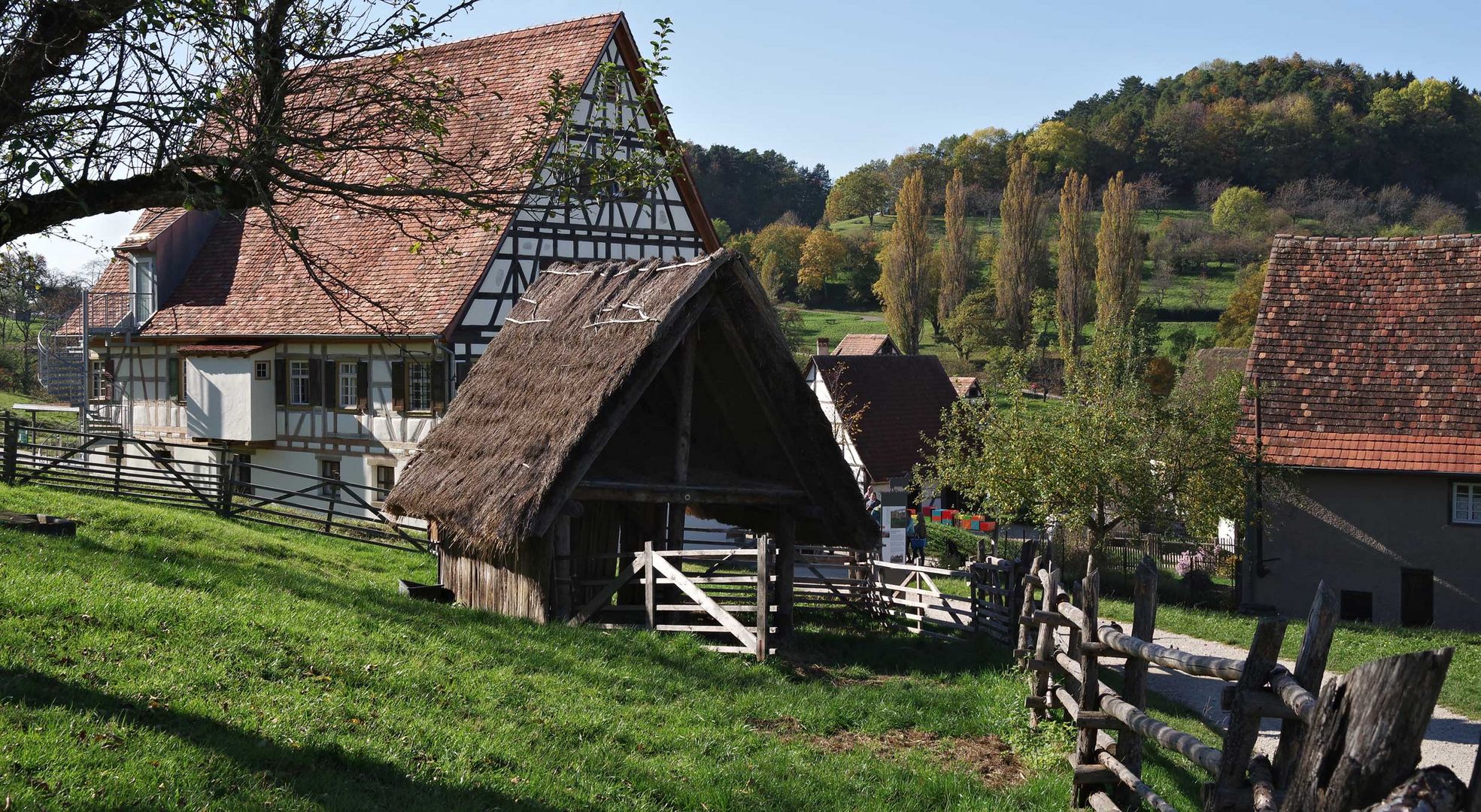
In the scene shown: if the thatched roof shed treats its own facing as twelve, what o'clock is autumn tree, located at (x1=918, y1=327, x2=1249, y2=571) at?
The autumn tree is roughly at 9 o'clock from the thatched roof shed.

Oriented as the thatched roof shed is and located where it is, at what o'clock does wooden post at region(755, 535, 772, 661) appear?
The wooden post is roughly at 12 o'clock from the thatched roof shed.

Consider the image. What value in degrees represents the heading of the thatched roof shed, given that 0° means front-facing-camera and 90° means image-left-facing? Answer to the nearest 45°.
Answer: approximately 315°

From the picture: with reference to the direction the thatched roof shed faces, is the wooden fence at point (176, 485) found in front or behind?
behind

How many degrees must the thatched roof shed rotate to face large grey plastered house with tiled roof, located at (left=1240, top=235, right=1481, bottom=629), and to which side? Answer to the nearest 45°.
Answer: approximately 90° to its left

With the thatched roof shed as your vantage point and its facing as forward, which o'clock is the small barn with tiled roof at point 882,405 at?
The small barn with tiled roof is roughly at 8 o'clock from the thatched roof shed.

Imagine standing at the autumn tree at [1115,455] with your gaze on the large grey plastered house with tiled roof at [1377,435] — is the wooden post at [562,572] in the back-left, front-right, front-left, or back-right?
back-right

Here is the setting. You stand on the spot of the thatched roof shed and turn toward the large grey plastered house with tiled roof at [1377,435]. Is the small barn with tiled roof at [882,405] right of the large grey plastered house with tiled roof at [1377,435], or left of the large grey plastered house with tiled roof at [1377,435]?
left

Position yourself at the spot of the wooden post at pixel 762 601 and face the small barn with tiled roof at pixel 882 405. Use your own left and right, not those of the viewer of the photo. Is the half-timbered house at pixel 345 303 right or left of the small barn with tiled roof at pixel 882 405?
left

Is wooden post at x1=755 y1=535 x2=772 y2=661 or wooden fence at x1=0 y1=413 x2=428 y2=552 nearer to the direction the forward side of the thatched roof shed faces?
the wooden post

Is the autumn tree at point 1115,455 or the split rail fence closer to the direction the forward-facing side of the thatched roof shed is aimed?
the split rail fence

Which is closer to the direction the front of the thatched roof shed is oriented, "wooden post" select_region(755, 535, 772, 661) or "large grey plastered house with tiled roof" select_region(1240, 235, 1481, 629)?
the wooden post
